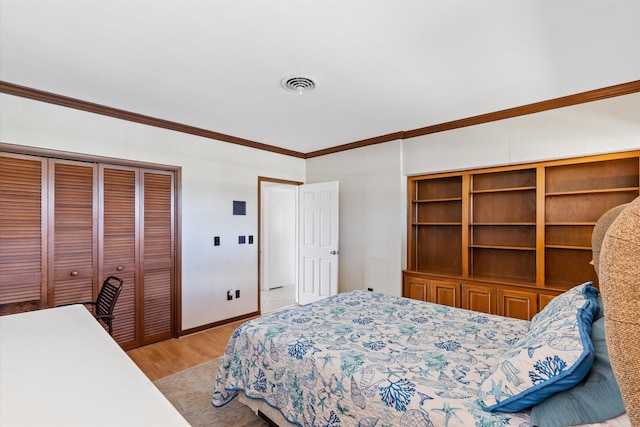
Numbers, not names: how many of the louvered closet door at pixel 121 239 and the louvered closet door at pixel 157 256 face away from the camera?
0

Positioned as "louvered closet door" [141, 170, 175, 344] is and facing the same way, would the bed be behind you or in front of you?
in front

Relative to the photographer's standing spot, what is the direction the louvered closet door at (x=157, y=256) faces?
facing the viewer and to the right of the viewer

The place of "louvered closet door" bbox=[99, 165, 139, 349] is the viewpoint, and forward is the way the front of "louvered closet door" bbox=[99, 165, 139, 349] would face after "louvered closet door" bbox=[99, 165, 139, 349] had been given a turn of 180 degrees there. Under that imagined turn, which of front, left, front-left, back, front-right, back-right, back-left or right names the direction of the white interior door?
back-right

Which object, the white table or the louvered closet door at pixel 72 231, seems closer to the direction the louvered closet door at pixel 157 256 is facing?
the white table

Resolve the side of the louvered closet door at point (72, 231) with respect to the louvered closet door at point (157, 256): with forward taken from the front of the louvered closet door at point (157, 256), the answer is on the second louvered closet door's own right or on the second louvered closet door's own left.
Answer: on the second louvered closet door's own right

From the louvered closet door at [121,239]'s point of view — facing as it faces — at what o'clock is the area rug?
The area rug is roughly at 1 o'clock from the louvered closet door.

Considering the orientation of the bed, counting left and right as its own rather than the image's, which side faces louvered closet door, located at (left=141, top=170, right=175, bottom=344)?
front

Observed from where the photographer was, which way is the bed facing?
facing away from the viewer and to the left of the viewer

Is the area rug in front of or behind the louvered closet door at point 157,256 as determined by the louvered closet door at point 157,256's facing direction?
in front
